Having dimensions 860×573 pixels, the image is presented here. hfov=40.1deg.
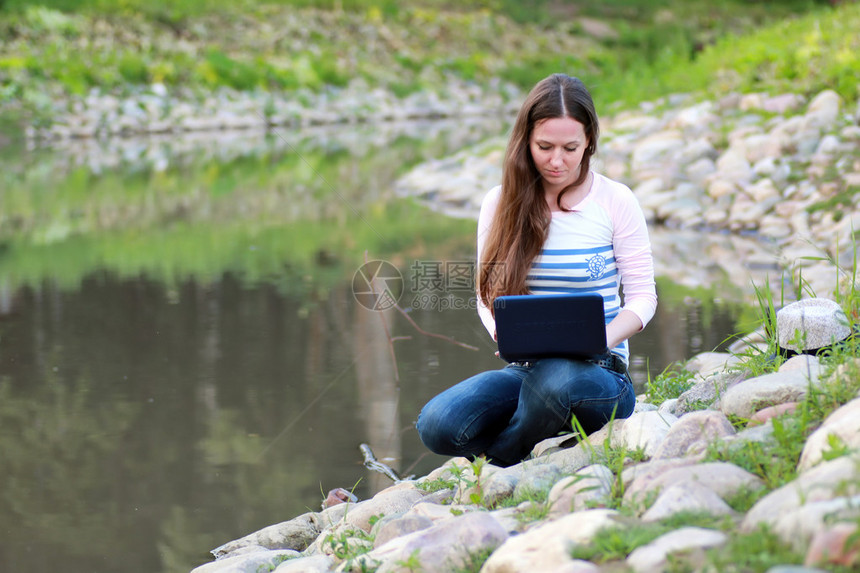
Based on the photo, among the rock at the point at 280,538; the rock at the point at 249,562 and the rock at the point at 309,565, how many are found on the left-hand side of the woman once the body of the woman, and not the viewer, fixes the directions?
0

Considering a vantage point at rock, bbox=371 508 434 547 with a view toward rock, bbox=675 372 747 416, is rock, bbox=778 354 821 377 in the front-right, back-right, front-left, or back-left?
front-right

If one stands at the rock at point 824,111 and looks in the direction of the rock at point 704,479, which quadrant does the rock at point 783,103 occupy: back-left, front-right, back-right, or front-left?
back-right

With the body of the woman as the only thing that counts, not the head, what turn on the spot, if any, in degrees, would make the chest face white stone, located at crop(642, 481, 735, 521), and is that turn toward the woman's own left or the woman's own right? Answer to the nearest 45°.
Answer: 0° — they already face it

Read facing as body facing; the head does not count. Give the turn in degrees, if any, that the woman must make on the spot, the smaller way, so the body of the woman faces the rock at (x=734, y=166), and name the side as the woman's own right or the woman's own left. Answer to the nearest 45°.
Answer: approximately 180°

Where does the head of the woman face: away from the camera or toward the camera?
toward the camera

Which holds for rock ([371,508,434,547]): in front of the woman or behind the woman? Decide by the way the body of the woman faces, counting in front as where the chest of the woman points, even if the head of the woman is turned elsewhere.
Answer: in front

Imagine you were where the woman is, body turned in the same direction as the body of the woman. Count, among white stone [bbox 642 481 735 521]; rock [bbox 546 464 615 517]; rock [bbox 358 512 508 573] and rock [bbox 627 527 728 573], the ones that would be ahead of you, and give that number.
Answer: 4

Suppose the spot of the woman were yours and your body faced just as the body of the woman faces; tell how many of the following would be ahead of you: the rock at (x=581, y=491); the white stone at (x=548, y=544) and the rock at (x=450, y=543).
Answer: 3

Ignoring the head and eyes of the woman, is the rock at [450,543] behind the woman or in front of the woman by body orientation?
in front

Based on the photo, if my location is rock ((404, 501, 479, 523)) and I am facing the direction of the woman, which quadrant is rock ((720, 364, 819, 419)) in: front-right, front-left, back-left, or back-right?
front-right

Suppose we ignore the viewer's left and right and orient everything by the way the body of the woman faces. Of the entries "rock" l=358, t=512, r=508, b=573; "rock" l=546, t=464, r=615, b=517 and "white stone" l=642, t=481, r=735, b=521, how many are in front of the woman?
3

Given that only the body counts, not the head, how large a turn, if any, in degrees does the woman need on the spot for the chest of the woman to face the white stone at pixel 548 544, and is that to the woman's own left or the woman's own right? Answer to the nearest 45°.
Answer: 0° — they already face it

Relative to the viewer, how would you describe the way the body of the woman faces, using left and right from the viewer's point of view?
facing the viewer
